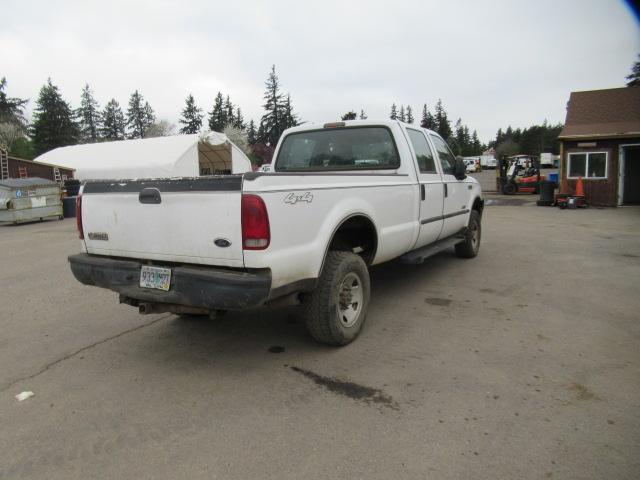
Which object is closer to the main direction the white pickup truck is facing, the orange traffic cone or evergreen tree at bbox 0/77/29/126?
the orange traffic cone

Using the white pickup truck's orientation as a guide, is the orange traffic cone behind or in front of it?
in front

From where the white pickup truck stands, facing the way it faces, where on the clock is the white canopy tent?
The white canopy tent is roughly at 10 o'clock from the white pickup truck.

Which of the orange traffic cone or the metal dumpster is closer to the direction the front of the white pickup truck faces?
the orange traffic cone

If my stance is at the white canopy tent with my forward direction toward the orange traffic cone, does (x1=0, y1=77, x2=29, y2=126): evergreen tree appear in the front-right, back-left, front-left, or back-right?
back-left

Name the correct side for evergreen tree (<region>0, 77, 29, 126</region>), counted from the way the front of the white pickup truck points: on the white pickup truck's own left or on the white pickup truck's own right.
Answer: on the white pickup truck's own left

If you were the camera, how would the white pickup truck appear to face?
facing away from the viewer and to the right of the viewer

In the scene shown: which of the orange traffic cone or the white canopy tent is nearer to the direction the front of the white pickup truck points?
the orange traffic cone

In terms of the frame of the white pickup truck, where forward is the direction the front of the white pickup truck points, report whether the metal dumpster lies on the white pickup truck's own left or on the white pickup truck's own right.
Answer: on the white pickup truck's own left
